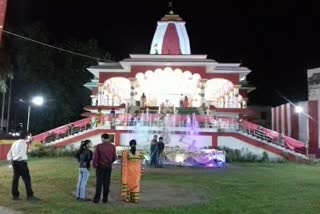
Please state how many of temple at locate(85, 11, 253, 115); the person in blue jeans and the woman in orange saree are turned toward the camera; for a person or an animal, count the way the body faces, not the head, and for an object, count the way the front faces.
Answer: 1

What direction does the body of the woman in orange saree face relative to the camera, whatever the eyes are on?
away from the camera

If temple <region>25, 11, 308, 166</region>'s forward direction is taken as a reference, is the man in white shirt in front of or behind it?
in front

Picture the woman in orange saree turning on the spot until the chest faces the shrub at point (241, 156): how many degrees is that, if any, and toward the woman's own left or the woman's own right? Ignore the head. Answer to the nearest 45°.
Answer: approximately 45° to the woman's own right

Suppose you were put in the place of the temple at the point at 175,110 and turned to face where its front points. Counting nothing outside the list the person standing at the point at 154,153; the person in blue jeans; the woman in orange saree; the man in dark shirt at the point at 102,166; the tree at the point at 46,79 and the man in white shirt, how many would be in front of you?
5

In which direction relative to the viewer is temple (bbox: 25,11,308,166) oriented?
toward the camera

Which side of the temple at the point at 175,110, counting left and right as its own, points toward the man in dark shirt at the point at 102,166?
front

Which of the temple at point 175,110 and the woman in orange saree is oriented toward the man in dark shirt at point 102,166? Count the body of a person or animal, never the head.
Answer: the temple

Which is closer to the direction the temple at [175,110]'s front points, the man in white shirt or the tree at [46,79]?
the man in white shirt

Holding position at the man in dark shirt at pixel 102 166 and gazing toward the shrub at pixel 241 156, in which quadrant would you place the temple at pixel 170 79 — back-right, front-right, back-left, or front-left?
front-left

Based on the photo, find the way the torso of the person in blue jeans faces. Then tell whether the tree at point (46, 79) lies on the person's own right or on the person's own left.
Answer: on the person's own left

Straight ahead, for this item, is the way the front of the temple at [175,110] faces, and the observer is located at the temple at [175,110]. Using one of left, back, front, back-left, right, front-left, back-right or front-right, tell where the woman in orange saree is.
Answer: front
